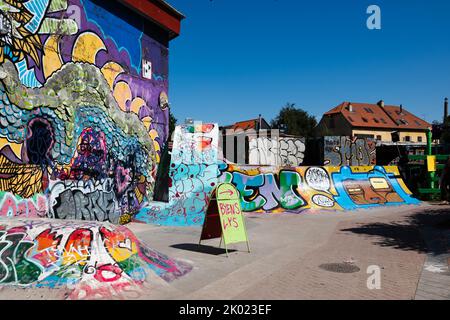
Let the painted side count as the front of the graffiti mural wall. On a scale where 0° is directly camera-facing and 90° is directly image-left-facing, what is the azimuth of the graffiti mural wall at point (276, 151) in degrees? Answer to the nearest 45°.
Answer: approximately 0°

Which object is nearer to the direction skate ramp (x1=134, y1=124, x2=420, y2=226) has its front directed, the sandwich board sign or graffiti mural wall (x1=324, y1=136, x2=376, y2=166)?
the sandwich board sign

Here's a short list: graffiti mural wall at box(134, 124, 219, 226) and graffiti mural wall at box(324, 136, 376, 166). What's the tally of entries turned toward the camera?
2

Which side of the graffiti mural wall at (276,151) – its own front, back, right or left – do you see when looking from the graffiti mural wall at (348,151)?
left

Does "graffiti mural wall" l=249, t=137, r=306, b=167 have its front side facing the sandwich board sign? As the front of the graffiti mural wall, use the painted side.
yes

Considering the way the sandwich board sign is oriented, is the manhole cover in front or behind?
in front

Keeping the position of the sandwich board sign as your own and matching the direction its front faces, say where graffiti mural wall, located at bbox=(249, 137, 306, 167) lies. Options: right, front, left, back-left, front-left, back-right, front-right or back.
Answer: back-left

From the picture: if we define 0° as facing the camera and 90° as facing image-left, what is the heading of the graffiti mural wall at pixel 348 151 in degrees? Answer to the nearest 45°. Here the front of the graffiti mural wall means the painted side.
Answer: approximately 0°

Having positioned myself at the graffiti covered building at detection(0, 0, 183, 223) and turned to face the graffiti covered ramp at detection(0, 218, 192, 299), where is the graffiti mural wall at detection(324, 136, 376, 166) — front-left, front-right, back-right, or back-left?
back-left

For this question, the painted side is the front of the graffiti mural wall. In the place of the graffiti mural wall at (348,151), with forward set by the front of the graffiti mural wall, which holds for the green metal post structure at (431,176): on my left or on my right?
on my left

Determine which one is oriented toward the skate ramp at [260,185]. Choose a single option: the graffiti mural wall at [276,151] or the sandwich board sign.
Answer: the graffiti mural wall

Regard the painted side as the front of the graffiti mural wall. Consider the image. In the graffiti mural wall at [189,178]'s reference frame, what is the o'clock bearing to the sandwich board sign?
The sandwich board sign is roughly at 12 o'clock from the graffiti mural wall.

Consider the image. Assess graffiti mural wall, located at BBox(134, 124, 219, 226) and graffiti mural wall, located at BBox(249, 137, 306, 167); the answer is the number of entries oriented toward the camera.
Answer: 2

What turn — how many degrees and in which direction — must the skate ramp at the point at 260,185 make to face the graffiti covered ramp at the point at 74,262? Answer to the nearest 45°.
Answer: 0° — it already faces it

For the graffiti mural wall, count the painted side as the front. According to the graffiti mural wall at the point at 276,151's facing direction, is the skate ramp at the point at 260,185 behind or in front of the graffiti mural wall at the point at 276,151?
in front

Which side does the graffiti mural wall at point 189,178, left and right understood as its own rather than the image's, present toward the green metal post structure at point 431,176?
left
